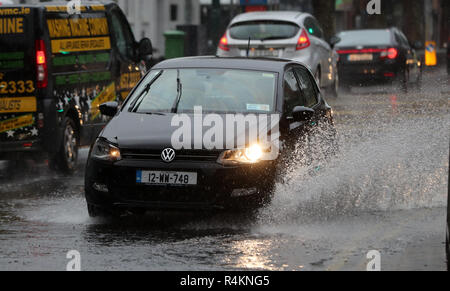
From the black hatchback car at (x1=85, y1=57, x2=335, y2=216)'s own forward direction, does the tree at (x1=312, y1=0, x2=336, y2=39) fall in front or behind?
behind

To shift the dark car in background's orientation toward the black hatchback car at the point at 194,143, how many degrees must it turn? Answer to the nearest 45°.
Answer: approximately 135° to its right

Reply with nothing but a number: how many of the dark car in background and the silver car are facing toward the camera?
0

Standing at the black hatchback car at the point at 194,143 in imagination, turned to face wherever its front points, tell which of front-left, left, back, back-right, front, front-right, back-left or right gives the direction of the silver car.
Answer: back-right

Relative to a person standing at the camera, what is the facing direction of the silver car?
facing away from the viewer and to the right of the viewer

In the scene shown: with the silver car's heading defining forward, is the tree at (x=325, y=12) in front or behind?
in front

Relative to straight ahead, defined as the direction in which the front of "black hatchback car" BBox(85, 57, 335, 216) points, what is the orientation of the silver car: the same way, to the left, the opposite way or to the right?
the opposite way

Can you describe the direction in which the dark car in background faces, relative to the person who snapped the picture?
facing away from the viewer and to the right of the viewer

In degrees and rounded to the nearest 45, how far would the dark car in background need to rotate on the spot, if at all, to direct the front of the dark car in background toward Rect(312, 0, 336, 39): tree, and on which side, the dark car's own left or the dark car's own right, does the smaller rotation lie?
approximately 45° to the dark car's own left

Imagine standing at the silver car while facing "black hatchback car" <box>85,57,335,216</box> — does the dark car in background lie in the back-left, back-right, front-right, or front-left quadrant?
back-left

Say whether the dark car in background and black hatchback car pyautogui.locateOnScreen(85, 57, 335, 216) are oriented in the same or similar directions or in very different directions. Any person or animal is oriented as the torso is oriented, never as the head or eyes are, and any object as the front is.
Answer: very different directions
